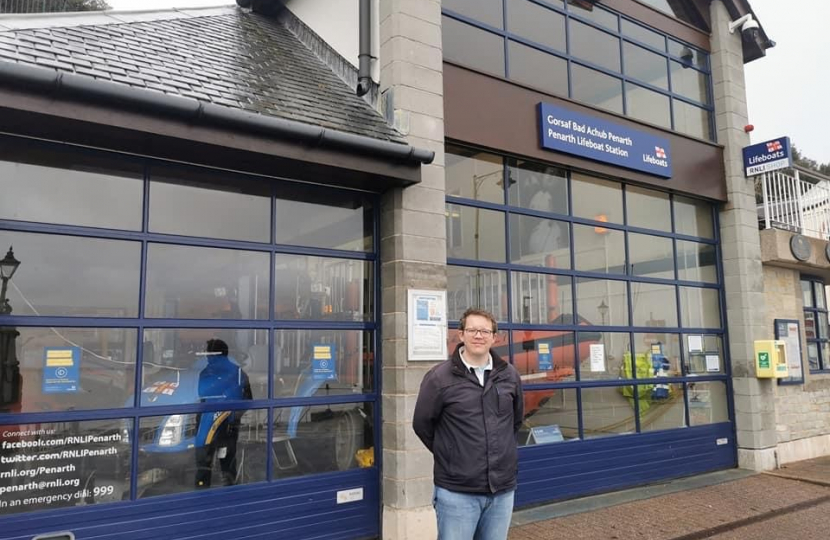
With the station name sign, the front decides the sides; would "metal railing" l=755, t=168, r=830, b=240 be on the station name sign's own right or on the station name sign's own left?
on the station name sign's own left

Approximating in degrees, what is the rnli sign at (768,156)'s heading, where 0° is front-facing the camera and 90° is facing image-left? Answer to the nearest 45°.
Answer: approximately 45°

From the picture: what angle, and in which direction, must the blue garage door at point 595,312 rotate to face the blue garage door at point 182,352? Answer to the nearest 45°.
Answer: approximately 90° to its right

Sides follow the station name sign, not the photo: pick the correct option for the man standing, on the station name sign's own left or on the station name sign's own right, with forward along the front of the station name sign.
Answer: on the station name sign's own right

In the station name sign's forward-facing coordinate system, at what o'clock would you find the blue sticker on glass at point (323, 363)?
The blue sticker on glass is roughly at 3 o'clock from the station name sign.

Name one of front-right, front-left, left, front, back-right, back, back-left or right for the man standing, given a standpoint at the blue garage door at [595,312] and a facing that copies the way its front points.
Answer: front-right

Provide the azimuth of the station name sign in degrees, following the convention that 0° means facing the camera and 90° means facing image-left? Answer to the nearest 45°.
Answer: approximately 315°

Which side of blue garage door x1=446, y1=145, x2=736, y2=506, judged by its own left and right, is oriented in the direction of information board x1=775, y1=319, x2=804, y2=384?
left

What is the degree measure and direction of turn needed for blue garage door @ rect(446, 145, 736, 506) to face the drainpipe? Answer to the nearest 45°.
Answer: approximately 90° to its right

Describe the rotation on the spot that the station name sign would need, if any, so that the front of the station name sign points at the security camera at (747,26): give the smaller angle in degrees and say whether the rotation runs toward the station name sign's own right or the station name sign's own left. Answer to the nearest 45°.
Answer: approximately 90° to the station name sign's own left

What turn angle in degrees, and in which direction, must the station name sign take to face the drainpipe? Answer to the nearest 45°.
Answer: approximately 90° to its right
